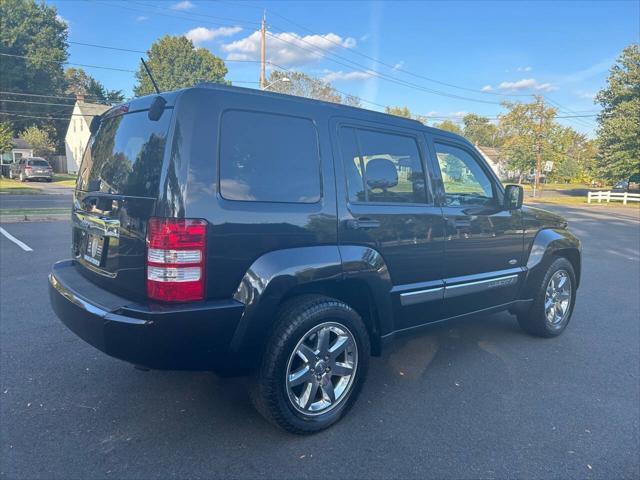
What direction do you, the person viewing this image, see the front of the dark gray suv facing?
facing away from the viewer and to the right of the viewer

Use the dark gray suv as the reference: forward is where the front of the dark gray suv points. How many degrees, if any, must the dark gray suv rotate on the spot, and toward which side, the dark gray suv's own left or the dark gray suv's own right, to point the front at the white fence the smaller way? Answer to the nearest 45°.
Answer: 0° — it already faces it

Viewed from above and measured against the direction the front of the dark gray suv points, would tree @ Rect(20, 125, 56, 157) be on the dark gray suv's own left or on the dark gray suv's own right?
on the dark gray suv's own left

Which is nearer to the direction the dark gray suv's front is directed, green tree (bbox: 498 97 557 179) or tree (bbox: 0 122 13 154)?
the green tree

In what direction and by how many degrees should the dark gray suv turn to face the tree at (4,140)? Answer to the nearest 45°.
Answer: approximately 90° to its left

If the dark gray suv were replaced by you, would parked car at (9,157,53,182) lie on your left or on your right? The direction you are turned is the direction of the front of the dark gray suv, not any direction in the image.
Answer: on your left

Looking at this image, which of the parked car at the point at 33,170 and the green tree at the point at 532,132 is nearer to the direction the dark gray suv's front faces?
the green tree
